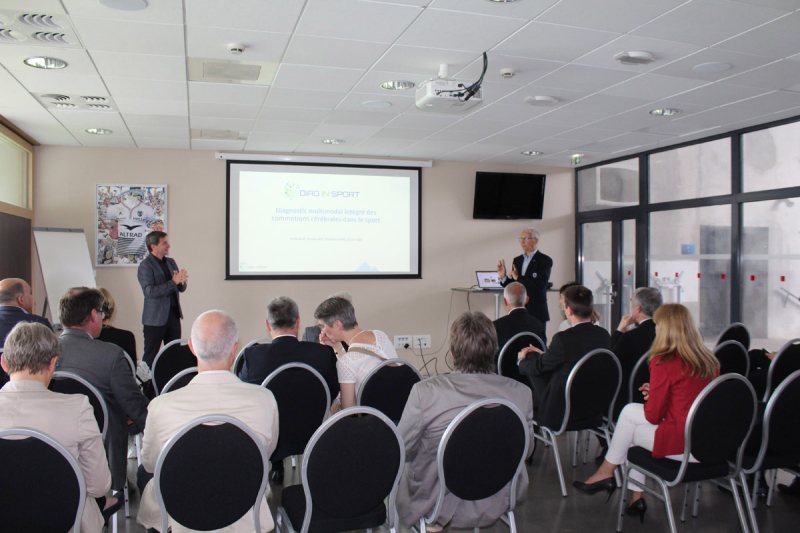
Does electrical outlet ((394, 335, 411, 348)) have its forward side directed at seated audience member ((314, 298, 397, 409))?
yes

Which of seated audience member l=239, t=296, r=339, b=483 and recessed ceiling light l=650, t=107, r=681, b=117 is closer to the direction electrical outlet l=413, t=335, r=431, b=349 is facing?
the seated audience member

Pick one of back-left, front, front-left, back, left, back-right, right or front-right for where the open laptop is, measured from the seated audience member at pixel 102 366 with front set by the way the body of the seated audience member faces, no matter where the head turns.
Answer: front

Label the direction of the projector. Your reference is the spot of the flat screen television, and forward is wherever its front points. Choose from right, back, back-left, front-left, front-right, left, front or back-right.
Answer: front

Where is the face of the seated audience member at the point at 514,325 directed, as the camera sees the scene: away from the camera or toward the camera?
away from the camera

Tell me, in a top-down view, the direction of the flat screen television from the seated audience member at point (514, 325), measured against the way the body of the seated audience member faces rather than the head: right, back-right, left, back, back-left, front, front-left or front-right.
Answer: front

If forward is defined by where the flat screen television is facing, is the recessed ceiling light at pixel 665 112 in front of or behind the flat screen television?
in front

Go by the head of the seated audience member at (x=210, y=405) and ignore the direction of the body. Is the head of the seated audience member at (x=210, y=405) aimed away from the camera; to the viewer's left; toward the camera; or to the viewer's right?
away from the camera

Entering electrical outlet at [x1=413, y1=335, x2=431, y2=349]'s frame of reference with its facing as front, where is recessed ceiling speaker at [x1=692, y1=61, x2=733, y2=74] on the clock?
The recessed ceiling speaker is roughly at 11 o'clock from the electrical outlet.

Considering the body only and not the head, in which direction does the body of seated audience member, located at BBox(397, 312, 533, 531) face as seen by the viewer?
away from the camera

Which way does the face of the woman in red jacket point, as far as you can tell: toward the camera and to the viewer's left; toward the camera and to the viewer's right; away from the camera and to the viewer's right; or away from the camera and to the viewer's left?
away from the camera and to the viewer's left

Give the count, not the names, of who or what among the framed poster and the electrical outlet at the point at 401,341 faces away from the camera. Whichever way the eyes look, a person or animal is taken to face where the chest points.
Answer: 0

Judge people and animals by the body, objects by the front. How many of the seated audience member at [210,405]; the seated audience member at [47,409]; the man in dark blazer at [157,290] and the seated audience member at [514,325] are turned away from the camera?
3

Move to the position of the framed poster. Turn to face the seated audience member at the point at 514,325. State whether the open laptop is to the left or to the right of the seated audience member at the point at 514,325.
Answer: left

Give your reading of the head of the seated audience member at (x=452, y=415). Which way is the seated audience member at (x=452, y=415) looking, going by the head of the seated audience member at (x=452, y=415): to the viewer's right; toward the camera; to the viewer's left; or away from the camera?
away from the camera

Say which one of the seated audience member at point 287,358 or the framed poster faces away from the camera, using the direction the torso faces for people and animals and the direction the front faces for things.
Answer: the seated audience member

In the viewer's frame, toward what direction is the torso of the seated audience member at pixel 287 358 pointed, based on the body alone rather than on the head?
away from the camera

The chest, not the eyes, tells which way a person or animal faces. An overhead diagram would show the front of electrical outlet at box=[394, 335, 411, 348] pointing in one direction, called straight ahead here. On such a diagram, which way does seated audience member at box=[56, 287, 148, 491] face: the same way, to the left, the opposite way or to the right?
the opposite way

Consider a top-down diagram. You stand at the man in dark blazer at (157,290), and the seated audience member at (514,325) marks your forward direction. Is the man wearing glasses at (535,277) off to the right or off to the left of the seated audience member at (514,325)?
left

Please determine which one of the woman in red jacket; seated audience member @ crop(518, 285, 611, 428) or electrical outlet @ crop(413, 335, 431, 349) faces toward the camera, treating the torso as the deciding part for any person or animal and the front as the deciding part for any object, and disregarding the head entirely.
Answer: the electrical outlet

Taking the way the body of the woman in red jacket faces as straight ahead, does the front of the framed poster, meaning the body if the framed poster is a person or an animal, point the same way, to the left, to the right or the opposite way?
the opposite way
